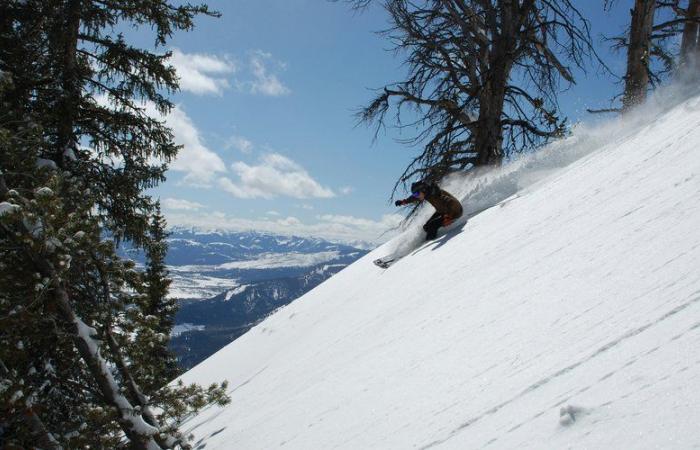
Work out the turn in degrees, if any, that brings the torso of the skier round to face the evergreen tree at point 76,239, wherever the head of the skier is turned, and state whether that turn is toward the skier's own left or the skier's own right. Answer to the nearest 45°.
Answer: approximately 45° to the skier's own left

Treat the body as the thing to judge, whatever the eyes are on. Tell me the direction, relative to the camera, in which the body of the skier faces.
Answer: to the viewer's left

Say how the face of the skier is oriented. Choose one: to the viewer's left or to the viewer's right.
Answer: to the viewer's left
